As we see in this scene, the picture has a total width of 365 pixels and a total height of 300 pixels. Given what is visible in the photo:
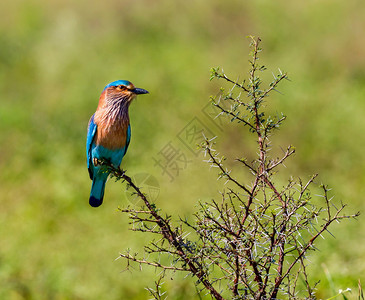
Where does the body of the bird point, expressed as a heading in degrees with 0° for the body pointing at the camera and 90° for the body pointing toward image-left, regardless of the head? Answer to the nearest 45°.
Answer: approximately 315°
